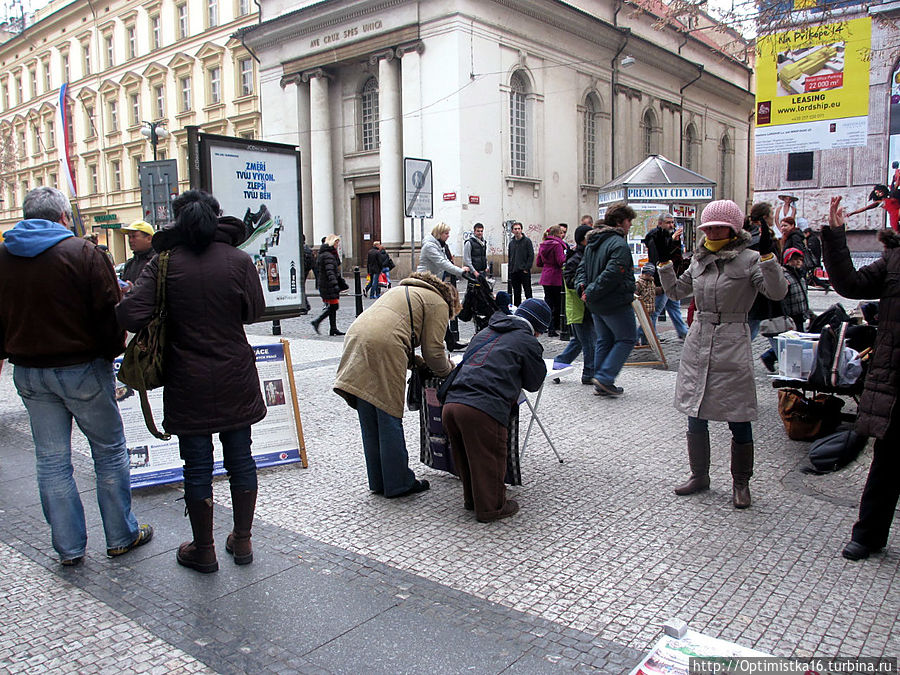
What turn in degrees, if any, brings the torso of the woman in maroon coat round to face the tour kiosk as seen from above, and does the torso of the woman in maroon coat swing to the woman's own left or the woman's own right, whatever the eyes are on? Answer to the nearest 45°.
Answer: approximately 45° to the woman's own right

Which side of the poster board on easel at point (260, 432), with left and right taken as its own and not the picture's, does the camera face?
front

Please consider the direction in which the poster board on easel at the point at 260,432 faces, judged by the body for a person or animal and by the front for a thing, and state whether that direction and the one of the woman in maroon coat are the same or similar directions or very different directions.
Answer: very different directions

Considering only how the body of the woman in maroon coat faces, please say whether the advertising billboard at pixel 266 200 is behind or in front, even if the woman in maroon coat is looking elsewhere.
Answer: in front

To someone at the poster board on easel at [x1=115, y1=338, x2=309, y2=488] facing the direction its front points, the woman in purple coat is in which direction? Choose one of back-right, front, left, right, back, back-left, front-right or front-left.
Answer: back-left

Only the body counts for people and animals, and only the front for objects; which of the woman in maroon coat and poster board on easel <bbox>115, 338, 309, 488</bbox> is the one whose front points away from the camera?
the woman in maroon coat

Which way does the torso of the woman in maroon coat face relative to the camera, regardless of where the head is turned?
away from the camera

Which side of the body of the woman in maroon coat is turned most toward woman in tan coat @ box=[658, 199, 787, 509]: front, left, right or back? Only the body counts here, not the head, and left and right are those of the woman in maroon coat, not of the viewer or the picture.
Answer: right

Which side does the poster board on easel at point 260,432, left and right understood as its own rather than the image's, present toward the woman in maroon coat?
front

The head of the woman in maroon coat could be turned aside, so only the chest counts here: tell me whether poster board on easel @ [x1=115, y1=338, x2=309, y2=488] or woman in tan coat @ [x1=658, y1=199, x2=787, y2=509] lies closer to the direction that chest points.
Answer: the poster board on easel

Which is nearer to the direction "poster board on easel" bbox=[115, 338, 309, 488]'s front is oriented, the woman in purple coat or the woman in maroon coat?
the woman in maroon coat
